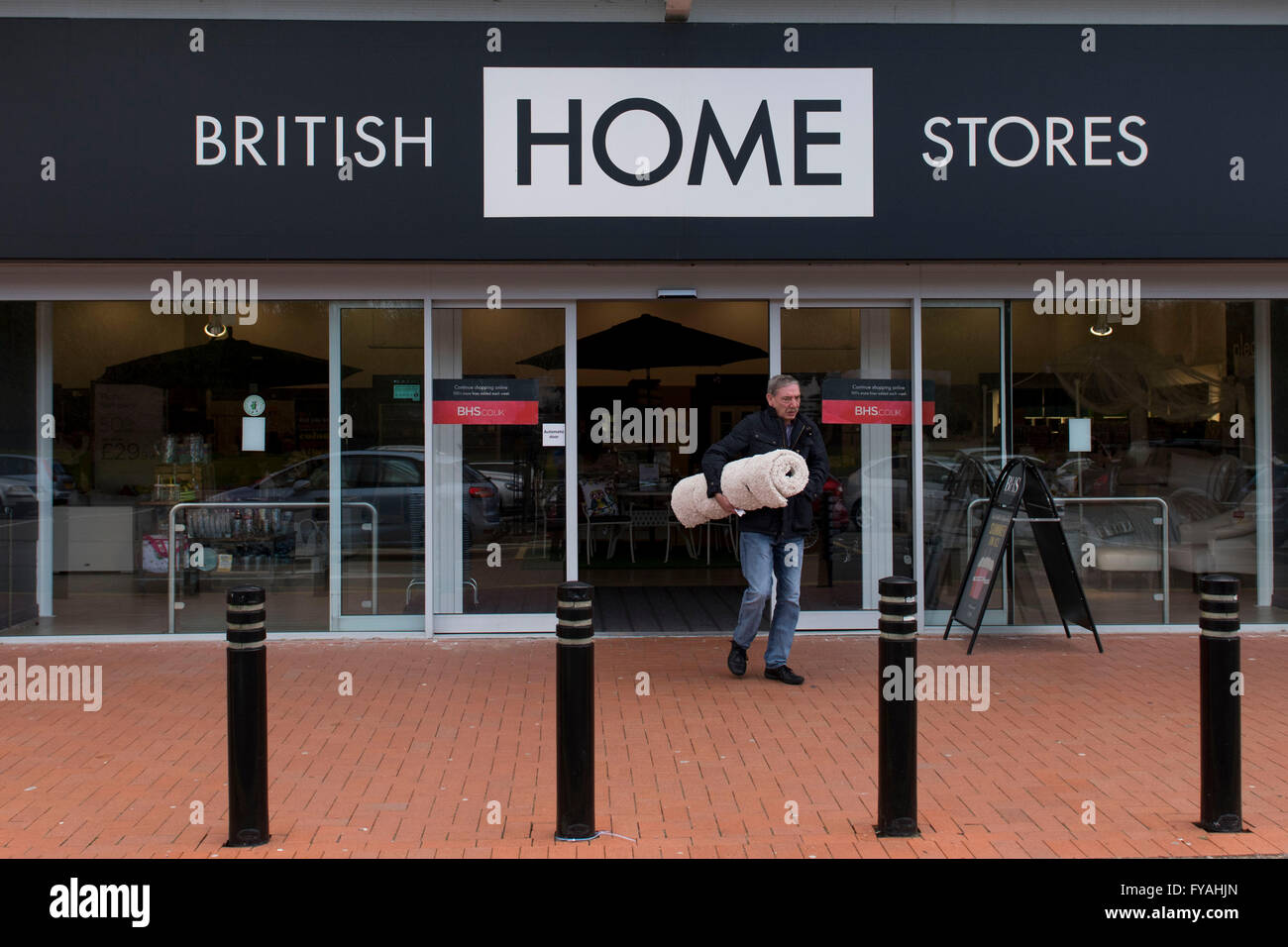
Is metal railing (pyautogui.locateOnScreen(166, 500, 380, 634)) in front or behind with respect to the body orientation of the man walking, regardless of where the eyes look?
behind

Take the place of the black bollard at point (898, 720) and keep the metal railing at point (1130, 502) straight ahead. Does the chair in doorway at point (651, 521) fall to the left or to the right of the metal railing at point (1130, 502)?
left

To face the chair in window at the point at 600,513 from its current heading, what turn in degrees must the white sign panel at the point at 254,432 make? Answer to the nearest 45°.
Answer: approximately 135° to its left

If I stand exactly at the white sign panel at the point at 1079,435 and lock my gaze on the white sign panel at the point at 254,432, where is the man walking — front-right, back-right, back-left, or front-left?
front-left

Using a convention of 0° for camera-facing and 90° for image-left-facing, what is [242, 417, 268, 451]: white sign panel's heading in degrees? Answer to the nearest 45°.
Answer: approximately 0°

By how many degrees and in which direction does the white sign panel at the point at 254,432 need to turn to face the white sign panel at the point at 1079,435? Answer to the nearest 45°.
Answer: approximately 90° to its left

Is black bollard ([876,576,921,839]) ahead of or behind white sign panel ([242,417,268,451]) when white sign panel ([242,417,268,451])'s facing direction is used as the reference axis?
ahead

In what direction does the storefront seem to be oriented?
toward the camera

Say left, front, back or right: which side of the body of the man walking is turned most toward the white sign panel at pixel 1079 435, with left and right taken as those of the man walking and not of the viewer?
left

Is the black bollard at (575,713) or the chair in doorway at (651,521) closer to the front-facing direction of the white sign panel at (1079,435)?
the black bollard

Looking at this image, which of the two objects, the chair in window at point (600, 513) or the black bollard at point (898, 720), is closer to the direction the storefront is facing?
the black bollard

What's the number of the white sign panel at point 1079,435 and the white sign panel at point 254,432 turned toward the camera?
2

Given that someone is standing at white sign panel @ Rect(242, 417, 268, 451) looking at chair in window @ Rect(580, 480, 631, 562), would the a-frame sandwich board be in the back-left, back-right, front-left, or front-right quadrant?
front-right
